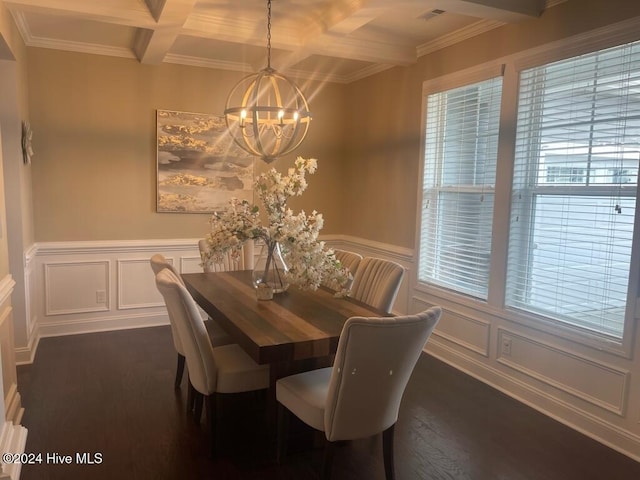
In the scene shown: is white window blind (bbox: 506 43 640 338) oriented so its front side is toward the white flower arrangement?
yes

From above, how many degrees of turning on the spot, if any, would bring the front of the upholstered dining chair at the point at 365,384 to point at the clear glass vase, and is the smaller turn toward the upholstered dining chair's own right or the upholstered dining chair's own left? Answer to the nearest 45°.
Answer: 0° — it already faces it

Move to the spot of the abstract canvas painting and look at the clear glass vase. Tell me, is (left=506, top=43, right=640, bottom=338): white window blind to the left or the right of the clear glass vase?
left

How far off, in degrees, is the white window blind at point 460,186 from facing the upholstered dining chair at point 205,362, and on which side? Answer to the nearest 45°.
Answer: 0° — it already faces it

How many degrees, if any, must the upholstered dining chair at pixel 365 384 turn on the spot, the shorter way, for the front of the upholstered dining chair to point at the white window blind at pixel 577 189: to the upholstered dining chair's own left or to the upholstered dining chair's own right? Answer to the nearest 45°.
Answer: approximately 90° to the upholstered dining chair's own right

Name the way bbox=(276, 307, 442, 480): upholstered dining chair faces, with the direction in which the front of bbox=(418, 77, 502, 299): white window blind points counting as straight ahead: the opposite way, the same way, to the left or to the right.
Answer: to the right

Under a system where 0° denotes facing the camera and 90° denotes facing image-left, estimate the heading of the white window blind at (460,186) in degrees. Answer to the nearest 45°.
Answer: approximately 45°

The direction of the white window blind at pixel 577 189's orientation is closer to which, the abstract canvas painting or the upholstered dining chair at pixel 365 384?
the upholstered dining chair

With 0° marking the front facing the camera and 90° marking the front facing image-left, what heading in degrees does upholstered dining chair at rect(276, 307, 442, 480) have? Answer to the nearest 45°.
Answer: approximately 135°

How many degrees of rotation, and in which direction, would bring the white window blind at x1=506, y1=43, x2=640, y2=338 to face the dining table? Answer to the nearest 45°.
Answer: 0° — it already faces it

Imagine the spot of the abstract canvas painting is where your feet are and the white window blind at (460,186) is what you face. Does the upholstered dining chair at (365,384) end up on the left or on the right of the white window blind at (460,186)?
right

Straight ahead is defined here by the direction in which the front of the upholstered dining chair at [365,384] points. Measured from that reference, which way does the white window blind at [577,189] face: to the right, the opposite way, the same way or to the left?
to the left
